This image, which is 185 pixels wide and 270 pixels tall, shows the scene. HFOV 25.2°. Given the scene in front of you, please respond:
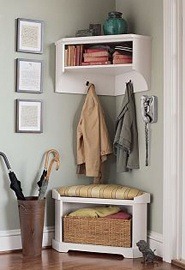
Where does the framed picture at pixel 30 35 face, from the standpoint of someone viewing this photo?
facing the viewer and to the right of the viewer

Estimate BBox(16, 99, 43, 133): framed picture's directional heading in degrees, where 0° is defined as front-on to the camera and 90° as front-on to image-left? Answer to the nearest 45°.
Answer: approximately 315°

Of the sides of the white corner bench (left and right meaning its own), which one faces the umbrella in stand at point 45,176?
right

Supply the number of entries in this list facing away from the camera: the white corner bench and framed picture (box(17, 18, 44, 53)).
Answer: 0

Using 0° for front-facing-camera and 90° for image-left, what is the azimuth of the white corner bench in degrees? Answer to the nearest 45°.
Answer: approximately 0°

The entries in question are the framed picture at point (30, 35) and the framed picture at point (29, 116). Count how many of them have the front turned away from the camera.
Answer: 0

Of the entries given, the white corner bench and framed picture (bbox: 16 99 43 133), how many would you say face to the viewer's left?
0
